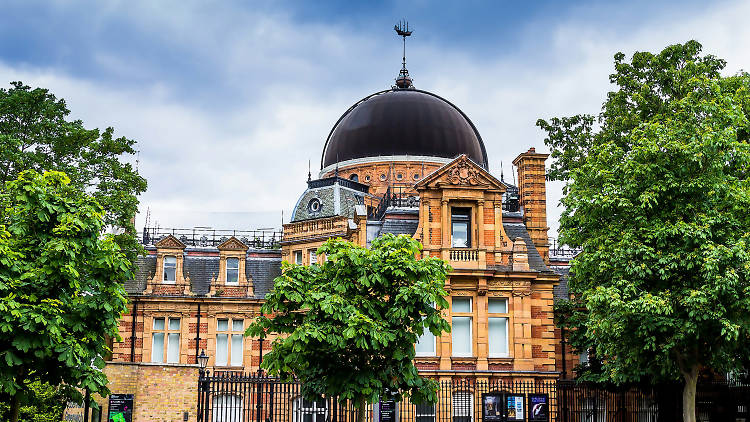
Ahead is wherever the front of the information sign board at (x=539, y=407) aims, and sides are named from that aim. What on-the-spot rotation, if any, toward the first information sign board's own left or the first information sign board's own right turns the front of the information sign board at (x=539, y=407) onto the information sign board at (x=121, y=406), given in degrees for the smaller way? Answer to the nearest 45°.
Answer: approximately 45° to the first information sign board's own right

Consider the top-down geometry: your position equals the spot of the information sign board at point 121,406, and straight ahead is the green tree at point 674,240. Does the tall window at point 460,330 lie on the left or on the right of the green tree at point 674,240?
left

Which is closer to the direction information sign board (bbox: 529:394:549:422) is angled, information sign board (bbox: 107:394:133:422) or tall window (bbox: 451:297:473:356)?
the information sign board

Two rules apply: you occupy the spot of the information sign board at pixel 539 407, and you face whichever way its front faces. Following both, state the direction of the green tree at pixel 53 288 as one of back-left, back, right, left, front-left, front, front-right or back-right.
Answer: front-right

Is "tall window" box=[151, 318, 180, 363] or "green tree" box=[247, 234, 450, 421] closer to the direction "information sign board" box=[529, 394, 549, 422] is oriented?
the green tree

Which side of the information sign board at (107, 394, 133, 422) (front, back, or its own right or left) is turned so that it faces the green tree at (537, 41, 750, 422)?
left

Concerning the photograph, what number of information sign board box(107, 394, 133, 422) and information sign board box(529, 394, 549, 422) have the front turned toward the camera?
2

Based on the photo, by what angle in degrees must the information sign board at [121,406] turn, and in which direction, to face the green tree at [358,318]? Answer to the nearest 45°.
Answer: approximately 45° to its left

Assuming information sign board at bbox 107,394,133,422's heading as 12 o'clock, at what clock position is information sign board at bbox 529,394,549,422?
information sign board at bbox 529,394,549,422 is roughly at 9 o'clock from information sign board at bbox 107,394,133,422.

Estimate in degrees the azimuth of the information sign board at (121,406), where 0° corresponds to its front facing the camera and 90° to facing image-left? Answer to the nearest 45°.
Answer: approximately 0°

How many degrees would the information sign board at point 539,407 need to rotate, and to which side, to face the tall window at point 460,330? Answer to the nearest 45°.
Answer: approximately 135° to its right

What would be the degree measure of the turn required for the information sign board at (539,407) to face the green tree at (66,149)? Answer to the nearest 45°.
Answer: approximately 90° to its right

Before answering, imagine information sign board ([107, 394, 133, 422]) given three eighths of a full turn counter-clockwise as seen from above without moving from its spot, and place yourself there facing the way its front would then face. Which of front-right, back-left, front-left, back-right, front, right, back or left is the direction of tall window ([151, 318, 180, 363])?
front-left
